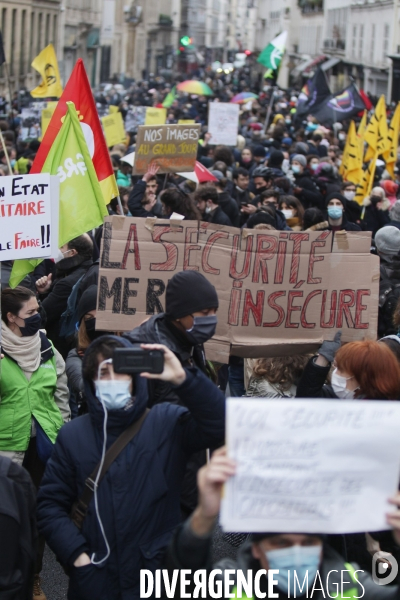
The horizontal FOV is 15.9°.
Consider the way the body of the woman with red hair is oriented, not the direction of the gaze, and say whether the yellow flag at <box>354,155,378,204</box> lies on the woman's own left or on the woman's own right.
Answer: on the woman's own right

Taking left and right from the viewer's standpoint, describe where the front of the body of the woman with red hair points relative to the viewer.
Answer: facing to the left of the viewer

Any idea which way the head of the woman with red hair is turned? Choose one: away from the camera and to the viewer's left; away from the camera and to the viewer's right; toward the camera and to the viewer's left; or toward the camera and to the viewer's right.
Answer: toward the camera and to the viewer's left

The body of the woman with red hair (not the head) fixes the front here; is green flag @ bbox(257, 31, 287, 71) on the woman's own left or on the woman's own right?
on the woman's own right

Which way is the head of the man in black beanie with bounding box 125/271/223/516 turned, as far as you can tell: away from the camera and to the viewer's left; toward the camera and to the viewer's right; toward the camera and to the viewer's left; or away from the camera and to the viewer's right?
toward the camera and to the viewer's right

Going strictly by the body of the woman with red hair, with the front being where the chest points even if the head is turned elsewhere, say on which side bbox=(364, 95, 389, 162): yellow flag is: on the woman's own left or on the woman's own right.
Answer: on the woman's own right
